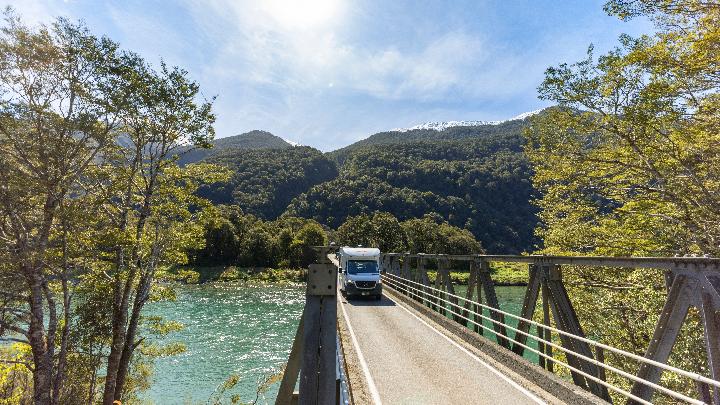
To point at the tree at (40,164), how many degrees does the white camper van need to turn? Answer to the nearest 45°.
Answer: approximately 45° to its right

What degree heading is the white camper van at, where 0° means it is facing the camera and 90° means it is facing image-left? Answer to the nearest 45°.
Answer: approximately 0°

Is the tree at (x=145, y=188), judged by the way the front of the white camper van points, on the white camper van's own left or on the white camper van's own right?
on the white camper van's own right

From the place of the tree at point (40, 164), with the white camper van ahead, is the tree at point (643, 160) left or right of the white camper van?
right

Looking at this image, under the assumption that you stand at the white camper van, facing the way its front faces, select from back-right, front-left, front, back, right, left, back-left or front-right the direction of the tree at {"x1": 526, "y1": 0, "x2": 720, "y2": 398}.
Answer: front-left

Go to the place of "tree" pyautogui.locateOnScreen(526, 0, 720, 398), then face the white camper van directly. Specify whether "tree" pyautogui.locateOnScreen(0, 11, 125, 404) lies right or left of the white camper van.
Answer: left
